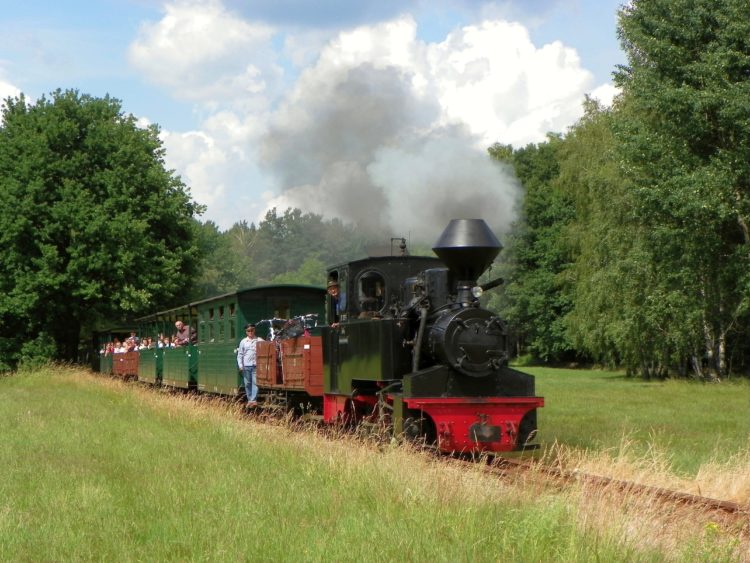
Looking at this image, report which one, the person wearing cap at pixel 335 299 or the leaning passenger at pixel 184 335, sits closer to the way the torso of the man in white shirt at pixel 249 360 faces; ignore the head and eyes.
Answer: the person wearing cap

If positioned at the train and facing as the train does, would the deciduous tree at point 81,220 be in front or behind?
behind

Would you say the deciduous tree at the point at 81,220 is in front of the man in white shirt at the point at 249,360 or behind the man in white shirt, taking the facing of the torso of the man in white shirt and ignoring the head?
behind
